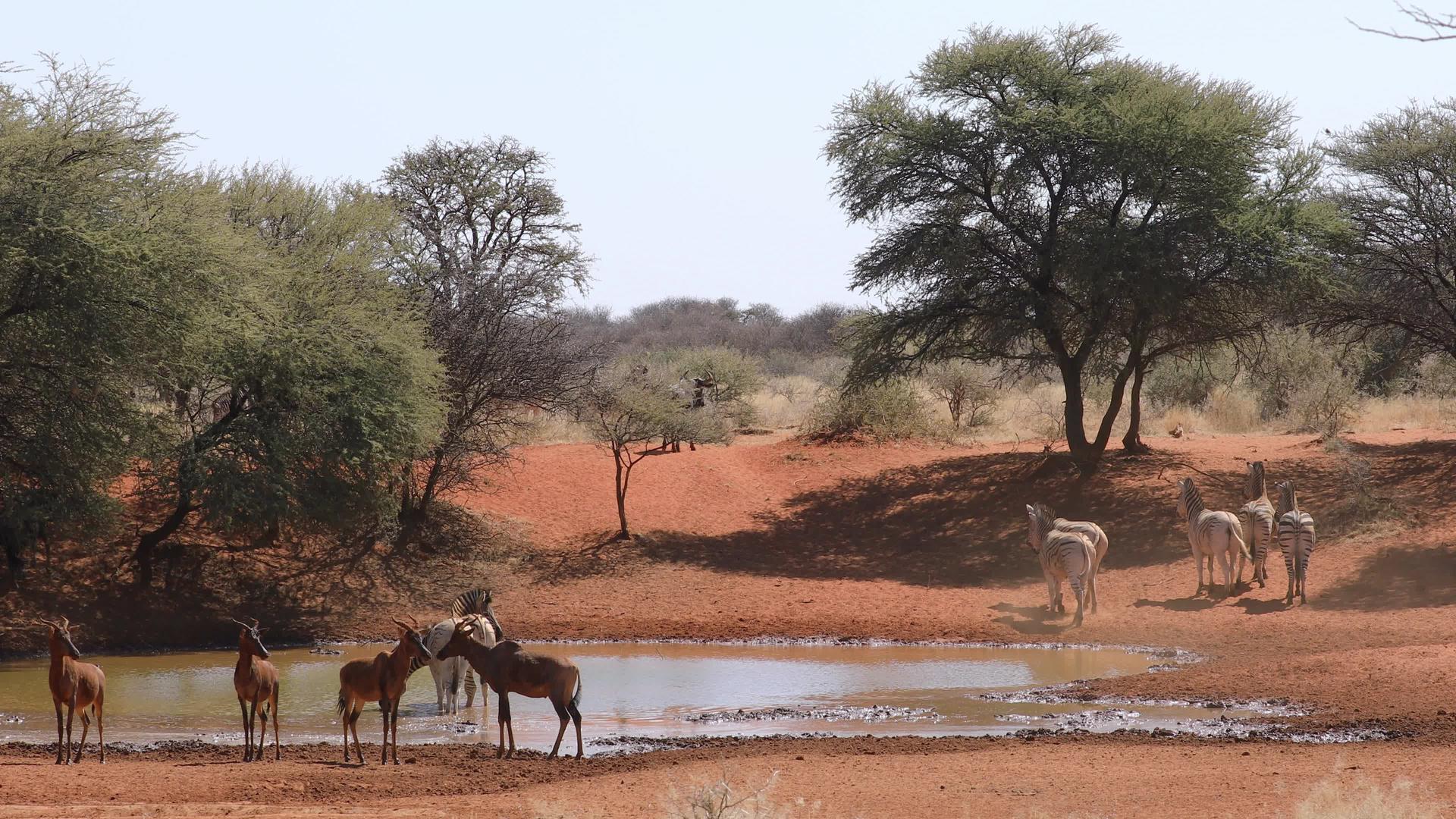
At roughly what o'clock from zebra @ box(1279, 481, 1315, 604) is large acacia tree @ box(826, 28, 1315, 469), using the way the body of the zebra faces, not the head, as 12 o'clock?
The large acacia tree is roughly at 11 o'clock from the zebra.

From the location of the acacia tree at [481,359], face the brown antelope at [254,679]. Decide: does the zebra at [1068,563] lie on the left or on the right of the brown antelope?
left

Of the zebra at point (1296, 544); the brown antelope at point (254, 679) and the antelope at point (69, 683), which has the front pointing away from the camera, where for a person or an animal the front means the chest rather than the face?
the zebra

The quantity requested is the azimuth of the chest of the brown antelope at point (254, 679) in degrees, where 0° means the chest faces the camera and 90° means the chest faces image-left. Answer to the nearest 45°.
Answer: approximately 45°

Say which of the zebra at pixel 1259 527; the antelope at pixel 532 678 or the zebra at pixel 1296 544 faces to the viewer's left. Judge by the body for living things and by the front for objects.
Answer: the antelope

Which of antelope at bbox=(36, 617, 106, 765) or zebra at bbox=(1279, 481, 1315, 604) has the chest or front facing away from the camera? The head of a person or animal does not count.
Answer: the zebra

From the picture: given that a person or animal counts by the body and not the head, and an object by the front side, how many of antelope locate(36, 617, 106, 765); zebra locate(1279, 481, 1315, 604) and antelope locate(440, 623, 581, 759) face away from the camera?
1

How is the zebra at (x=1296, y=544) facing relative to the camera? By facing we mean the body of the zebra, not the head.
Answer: away from the camera

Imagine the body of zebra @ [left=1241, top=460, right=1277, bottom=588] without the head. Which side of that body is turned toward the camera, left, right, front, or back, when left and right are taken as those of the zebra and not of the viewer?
back

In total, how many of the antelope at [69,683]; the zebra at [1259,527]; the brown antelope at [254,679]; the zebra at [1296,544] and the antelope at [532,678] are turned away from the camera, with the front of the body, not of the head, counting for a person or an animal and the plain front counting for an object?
2

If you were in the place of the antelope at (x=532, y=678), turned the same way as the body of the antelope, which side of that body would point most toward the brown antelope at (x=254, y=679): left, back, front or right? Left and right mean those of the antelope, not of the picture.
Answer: front

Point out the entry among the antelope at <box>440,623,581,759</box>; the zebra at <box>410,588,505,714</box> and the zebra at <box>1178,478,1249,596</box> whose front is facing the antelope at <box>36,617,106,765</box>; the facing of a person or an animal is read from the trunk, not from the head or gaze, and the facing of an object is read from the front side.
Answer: the antelope at <box>440,623,581,759</box>

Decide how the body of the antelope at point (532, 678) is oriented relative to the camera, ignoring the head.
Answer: to the viewer's left
